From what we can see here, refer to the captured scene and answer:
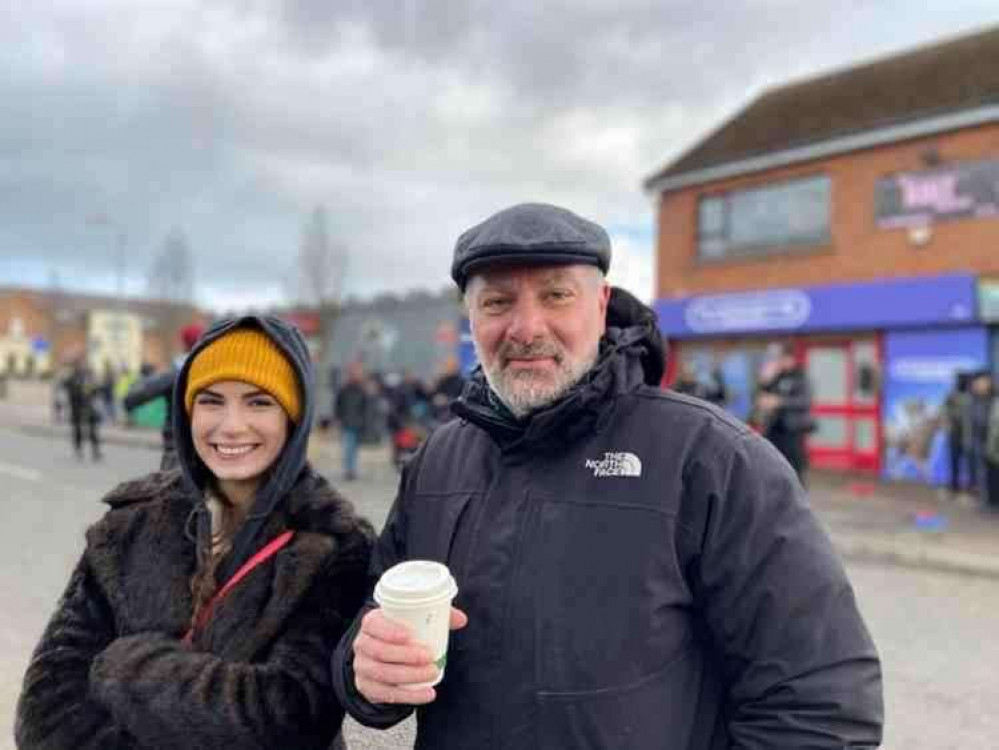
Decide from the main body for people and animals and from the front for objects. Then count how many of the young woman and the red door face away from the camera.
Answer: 0

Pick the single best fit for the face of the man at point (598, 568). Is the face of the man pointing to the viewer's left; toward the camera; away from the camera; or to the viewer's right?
toward the camera

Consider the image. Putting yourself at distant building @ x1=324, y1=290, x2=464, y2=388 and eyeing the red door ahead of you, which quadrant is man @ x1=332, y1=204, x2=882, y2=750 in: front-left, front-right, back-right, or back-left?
front-right

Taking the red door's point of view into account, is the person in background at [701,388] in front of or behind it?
in front

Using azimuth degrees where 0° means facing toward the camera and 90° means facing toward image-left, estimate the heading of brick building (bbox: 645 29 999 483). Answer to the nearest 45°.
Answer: approximately 45°

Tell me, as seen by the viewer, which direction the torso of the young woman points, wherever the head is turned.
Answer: toward the camera

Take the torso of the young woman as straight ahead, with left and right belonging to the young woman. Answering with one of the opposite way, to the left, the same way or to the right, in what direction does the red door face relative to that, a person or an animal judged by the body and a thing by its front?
to the right

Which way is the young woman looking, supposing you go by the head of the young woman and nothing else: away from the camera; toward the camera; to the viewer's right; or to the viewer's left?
toward the camera

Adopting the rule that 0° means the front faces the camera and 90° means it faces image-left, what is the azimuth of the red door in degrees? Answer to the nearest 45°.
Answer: approximately 45°

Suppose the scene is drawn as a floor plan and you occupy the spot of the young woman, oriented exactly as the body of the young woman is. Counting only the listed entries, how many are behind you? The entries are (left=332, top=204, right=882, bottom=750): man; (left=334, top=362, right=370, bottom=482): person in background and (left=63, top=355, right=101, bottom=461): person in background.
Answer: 2

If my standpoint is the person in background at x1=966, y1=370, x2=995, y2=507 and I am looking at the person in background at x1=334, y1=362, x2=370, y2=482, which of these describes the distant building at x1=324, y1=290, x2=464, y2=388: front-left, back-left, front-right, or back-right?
front-right

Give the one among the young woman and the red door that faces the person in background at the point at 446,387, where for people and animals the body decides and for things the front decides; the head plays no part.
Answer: the red door

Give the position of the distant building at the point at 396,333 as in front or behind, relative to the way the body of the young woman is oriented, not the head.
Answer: behind

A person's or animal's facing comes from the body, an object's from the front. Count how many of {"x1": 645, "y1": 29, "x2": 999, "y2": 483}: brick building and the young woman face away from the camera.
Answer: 0
